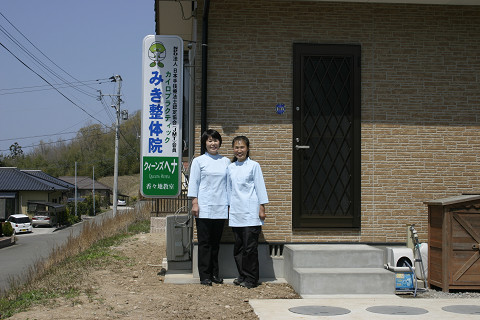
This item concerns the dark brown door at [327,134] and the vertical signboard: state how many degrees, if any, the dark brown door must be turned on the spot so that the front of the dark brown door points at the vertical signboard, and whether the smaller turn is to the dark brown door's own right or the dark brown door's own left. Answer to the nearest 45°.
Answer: approximately 90° to the dark brown door's own right

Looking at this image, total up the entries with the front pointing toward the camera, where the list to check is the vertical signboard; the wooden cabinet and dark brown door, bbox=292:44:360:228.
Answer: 3

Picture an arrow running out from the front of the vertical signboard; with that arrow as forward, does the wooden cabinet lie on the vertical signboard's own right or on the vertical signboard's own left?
on the vertical signboard's own left

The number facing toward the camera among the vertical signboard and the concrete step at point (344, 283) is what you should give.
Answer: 2

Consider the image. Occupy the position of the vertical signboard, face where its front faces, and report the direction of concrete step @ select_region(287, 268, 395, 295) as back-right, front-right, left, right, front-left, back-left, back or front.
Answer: front-left

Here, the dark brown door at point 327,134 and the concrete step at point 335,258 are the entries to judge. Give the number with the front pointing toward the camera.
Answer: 2

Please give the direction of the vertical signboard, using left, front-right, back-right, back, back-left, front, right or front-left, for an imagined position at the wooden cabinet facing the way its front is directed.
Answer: right

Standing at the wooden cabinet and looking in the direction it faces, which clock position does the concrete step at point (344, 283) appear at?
The concrete step is roughly at 2 o'clock from the wooden cabinet.

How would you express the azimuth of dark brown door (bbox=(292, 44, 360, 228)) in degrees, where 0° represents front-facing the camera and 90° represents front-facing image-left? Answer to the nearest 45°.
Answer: approximately 0°
